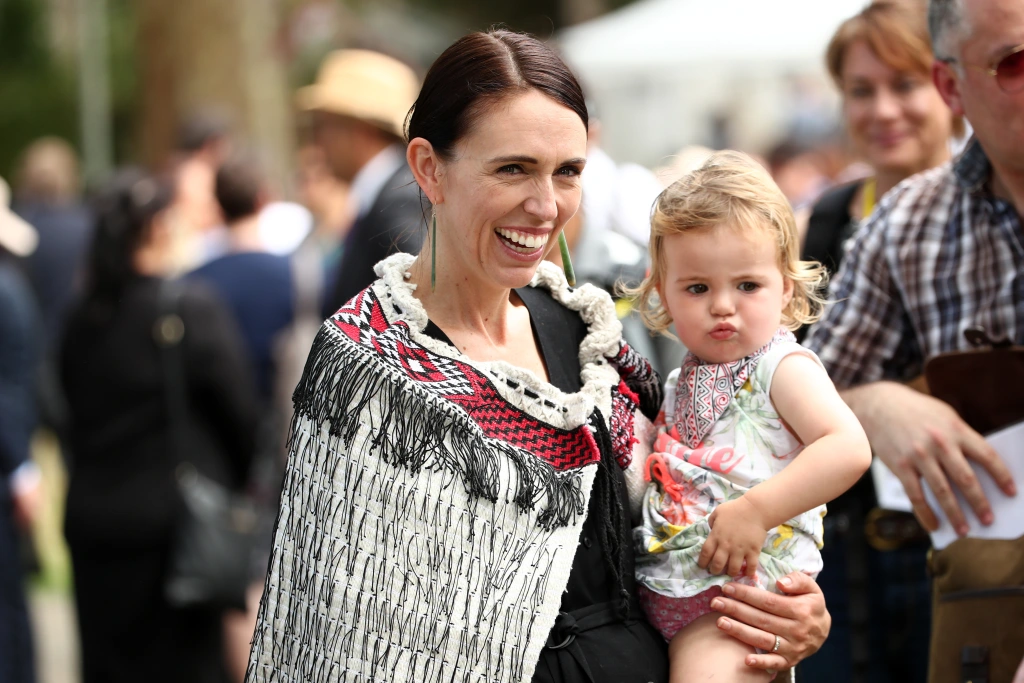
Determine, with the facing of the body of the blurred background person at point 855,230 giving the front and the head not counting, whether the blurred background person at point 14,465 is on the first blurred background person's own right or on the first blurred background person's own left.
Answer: on the first blurred background person's own right

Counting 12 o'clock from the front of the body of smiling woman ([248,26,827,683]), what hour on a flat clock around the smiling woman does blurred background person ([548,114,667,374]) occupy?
The blurred background person is roughly at 8 o'clock from the smiling woman.

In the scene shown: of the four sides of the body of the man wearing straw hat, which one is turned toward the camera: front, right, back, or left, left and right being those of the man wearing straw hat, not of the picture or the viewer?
left

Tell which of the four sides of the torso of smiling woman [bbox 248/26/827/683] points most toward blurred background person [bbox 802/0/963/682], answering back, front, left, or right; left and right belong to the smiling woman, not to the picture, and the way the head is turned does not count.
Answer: left

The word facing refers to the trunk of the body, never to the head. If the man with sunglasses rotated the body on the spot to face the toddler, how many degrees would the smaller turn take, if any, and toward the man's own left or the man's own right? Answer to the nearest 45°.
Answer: approximately 90° to the man's own right

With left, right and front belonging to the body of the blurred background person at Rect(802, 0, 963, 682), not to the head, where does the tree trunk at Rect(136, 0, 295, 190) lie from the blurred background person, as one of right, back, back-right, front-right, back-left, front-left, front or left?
back-right
